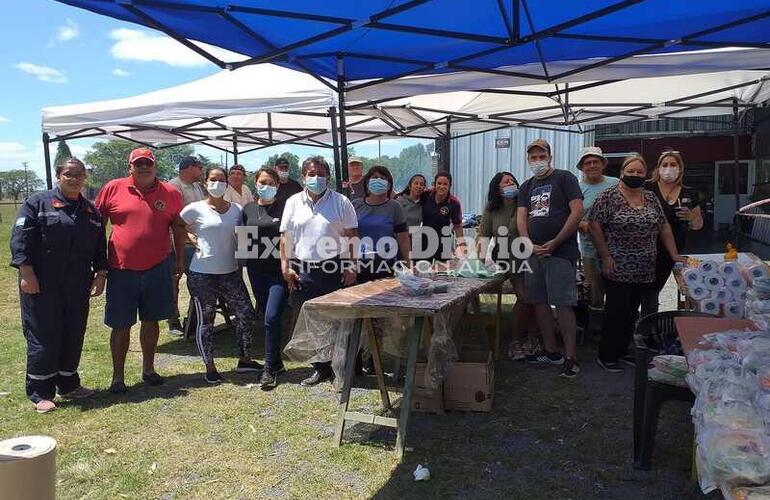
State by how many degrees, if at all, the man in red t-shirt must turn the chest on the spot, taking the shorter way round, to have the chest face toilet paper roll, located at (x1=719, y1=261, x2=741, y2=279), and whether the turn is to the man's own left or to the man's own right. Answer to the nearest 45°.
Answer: approximately 45° to the man's own left

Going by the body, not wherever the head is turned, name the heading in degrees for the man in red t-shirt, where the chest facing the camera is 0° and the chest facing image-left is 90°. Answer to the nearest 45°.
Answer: approximately 0°

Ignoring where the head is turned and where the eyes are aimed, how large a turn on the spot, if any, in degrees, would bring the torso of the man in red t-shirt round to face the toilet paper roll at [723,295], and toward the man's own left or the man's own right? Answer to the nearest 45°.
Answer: approximately 45° to the man's own left

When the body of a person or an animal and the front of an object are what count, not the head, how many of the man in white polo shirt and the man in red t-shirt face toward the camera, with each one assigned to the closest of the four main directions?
2

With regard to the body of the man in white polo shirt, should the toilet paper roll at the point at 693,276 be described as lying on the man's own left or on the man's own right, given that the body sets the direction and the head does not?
on the man's own left

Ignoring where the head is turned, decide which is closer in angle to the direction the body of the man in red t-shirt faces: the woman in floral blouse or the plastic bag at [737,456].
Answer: the plastic bag

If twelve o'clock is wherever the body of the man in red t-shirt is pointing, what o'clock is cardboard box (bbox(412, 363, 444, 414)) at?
The cardboard box is roughly at 10 o'clock from the man in red t-shirt.

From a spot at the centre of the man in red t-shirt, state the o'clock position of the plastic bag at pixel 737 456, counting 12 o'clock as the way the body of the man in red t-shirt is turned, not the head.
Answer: The plastic bag is roughly at 11 o'clock from the man in red t-shirt.

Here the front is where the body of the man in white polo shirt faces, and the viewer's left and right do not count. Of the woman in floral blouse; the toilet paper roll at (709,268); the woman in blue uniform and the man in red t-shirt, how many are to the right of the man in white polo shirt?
2

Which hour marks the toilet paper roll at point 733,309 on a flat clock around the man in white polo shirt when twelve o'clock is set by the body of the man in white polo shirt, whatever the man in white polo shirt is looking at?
The toilet paper roll is roughly at 10 o'clock from the man in white polo shirt.

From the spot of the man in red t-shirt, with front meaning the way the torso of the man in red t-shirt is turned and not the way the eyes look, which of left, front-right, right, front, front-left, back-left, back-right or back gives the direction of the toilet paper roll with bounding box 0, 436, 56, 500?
front
